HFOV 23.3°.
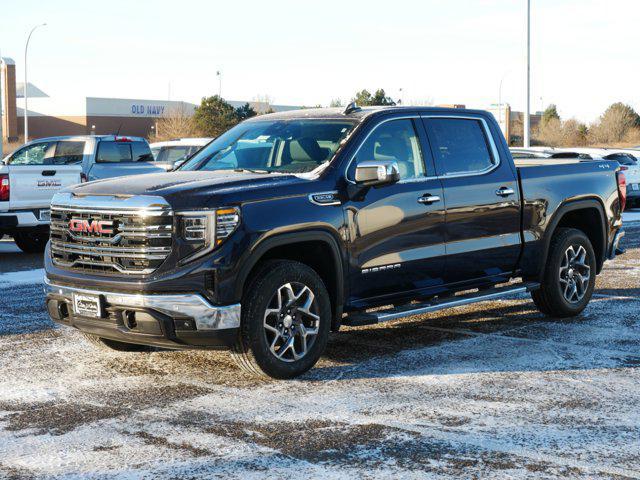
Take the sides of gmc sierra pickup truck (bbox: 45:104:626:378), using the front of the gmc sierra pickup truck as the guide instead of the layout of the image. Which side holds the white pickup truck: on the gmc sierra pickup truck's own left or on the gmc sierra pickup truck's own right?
on the gmc sierra pickup truck's own right

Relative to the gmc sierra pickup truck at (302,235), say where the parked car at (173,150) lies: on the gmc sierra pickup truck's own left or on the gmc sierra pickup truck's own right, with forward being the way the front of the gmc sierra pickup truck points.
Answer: on the gmc sierra pickup truck's own right

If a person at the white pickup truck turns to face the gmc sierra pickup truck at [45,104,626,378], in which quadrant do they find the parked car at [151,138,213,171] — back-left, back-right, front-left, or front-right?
back-left

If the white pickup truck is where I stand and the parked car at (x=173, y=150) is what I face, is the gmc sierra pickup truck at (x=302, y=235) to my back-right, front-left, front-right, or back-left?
back-right

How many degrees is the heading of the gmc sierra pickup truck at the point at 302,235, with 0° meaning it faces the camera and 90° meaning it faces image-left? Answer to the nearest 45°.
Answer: approximately 45°
